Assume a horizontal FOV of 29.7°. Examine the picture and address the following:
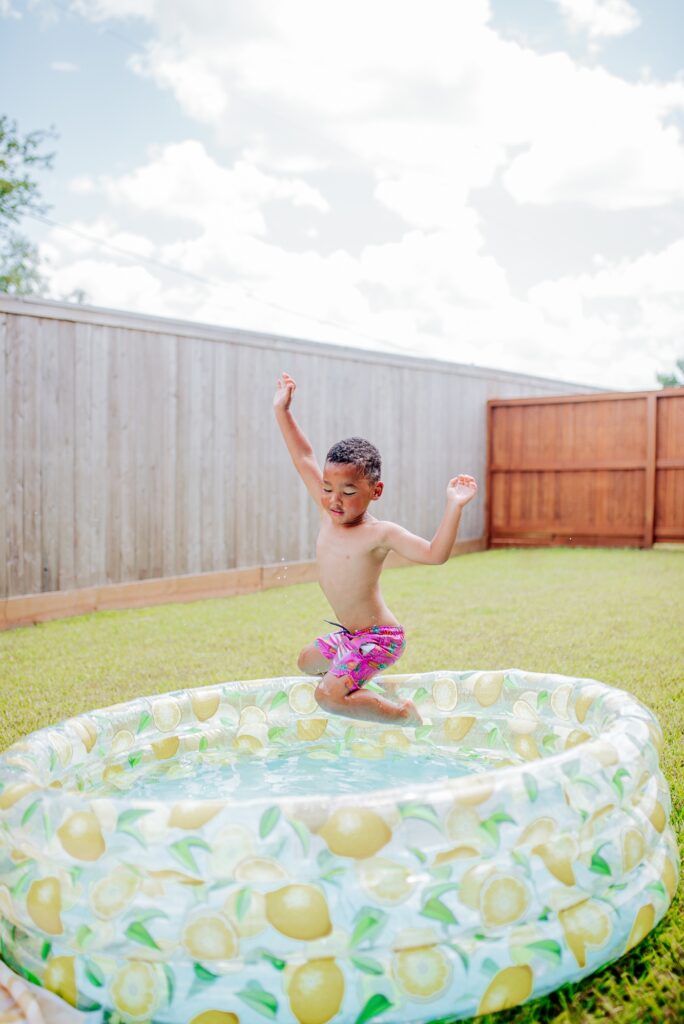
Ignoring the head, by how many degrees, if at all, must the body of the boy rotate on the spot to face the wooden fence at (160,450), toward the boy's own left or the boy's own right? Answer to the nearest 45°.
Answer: approximately 135° to the boy's own right

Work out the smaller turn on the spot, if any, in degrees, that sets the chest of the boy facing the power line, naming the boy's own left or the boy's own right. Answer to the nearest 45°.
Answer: approximately 135° to the boy's own right

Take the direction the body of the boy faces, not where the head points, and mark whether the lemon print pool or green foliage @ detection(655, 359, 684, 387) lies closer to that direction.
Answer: the lemon print pool

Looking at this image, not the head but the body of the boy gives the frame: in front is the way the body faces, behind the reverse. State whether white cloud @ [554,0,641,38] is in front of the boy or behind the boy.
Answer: behind

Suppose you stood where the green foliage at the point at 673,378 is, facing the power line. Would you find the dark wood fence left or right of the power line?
left
